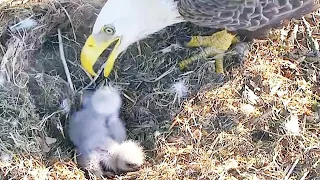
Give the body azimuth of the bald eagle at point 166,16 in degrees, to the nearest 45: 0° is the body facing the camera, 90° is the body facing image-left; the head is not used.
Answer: approximately 90°

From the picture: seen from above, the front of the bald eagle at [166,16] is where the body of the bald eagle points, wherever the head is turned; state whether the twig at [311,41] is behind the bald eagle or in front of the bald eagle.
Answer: behind
